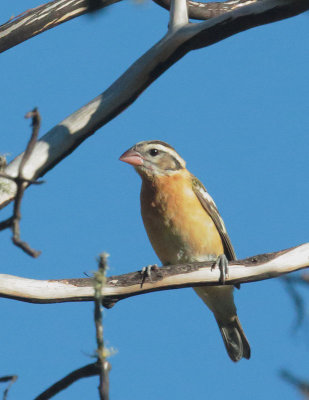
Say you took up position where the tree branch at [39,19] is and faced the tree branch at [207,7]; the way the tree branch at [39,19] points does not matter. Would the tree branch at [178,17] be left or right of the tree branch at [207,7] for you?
right

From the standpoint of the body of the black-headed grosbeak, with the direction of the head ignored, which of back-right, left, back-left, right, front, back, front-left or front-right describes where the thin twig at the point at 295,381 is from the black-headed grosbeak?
front-left

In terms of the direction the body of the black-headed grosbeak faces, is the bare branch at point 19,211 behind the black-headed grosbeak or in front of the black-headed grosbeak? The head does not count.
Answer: in front

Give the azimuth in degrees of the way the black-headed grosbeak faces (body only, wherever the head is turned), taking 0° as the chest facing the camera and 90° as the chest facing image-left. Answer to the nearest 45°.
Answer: approximately 45°

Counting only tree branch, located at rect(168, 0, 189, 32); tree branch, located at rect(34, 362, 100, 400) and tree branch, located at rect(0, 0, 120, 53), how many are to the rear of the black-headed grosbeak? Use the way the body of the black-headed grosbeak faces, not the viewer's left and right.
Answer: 0

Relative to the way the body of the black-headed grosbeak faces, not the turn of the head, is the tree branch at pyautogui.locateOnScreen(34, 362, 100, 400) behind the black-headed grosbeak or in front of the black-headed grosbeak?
in front
